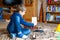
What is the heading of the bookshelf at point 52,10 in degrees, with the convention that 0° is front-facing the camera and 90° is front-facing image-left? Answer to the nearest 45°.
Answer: approximately 0°

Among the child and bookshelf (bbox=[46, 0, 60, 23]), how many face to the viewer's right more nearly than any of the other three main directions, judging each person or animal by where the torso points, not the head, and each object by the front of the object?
1

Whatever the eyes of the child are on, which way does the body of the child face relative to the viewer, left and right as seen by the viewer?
facing to the right of the viewer

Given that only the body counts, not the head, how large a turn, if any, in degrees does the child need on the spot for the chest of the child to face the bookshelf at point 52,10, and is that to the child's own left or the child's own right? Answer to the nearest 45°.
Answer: approximately 45° to the child's own left

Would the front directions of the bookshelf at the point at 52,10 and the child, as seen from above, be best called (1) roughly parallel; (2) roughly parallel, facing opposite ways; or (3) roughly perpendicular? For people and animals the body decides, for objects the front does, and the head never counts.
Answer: roughly perpendicular
